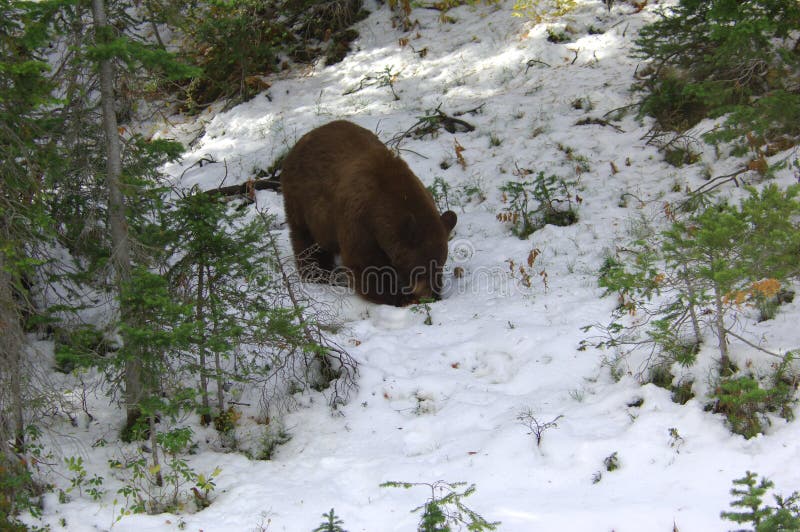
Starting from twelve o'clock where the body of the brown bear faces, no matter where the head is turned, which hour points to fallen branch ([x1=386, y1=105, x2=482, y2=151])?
The fallen branch is roughly at 8 o'clock from the brown bear.

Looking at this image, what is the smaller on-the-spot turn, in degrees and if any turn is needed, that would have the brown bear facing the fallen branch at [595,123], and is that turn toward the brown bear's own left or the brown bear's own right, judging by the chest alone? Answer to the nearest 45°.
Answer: approximately 90° to the brown bear's own left

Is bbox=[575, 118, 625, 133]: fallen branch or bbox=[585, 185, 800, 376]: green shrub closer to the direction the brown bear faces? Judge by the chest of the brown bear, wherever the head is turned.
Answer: the green shrub

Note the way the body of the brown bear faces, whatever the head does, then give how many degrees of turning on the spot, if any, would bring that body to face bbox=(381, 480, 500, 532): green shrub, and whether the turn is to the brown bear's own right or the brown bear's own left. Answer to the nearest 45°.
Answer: approximately 45° to the brown bear's own right

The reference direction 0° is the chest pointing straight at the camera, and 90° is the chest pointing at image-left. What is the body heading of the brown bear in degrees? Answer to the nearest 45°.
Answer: approximately 315°

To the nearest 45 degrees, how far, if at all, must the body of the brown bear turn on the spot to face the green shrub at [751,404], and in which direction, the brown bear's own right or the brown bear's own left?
0° — it already faces it
